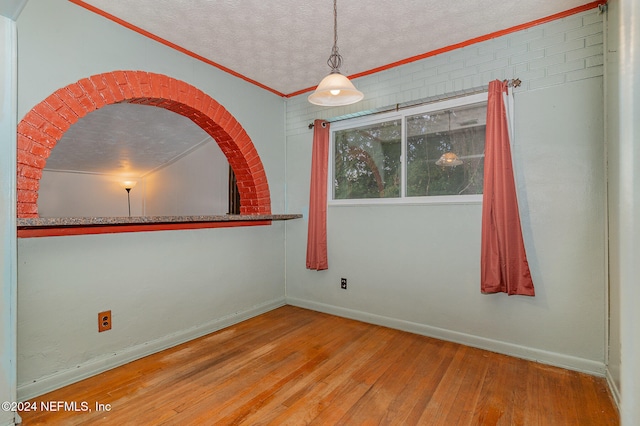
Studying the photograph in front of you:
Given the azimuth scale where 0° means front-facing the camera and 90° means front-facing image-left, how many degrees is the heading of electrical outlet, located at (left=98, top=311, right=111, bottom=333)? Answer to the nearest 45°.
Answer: approximately 315°

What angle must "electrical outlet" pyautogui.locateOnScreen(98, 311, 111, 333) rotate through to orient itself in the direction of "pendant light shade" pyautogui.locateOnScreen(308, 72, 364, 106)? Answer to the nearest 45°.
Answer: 0° — it already faces it

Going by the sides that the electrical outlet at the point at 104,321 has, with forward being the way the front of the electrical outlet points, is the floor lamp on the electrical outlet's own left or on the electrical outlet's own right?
on the electrical outlet's own left

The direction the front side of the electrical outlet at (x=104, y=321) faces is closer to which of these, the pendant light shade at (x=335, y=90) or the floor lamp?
the pendant light shade

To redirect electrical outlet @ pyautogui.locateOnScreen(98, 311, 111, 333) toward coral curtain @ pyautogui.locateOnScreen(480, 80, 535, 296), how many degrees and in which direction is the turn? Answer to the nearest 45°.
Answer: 0° — it already faces it

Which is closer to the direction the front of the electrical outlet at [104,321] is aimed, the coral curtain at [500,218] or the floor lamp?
the coral curtain

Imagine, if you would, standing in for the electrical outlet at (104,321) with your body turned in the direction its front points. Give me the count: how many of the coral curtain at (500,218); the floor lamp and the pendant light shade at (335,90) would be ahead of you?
2

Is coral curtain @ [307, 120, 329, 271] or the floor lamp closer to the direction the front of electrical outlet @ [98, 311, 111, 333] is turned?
the coral curtain
